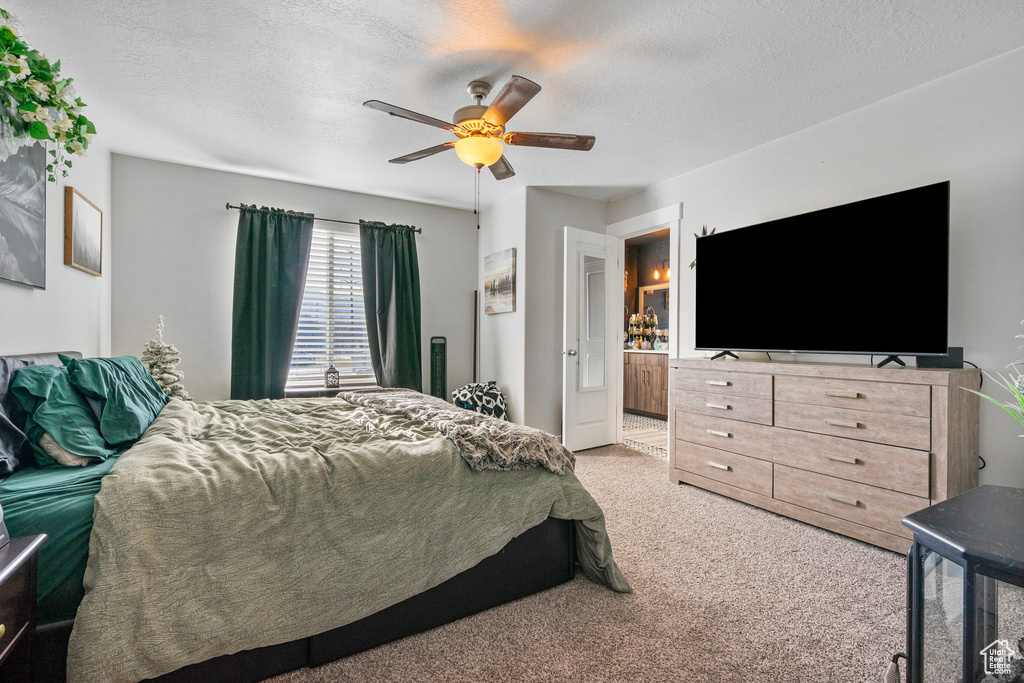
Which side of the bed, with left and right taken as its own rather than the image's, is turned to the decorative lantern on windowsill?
left

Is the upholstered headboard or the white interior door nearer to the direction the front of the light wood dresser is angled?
the upholstered headboard

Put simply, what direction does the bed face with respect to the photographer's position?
facing to the right of the viewer

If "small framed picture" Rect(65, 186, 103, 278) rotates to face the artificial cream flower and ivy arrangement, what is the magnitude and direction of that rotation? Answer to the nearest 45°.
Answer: approximately 90° to its right

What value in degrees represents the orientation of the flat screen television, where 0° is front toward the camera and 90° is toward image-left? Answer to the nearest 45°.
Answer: approximately 45°

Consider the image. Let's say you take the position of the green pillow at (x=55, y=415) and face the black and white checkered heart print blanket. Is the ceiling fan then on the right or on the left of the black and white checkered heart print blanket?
right

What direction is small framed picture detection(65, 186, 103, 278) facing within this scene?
to the viewer's right

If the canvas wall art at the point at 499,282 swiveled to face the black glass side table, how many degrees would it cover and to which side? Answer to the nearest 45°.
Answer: approximately 45° to its left

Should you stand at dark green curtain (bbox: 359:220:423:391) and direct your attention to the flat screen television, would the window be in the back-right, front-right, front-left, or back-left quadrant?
back-right

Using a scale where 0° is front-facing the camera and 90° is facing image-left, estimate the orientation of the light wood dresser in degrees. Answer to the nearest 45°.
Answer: approximately 45°
